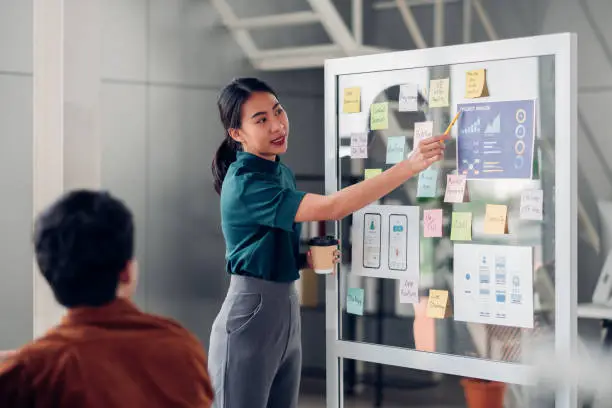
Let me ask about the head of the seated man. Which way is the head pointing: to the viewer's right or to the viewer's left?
to the viewer's right

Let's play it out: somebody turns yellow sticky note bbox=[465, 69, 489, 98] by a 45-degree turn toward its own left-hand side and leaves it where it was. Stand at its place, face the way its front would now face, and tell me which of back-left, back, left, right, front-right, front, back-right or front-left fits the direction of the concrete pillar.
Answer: right

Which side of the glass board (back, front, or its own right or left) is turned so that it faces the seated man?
front

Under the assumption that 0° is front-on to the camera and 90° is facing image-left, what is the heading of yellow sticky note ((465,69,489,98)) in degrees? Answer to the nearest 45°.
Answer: approximately 45°

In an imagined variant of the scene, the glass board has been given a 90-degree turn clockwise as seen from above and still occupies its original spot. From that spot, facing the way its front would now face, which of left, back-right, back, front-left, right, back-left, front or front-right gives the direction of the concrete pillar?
front-left

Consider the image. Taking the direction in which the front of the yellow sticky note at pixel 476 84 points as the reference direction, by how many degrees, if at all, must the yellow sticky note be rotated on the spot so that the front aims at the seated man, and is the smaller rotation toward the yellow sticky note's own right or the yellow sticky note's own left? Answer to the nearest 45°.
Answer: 0° — it already faces them

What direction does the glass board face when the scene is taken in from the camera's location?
facing the viewer and to the left of the viewer
